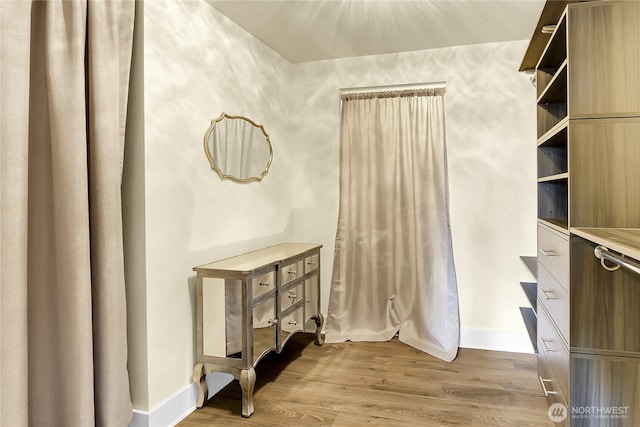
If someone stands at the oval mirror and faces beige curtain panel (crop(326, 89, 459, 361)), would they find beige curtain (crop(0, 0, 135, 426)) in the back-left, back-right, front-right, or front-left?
back-right

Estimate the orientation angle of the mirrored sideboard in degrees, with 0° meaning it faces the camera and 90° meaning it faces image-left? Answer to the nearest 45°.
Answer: approximately 315°

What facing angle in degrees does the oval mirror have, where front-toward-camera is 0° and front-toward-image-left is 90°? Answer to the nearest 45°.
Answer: approximately 315°

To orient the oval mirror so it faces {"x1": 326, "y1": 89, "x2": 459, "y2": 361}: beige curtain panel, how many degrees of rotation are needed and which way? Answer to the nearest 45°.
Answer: approximately 45° to its left

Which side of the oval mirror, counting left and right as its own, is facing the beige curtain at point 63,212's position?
right

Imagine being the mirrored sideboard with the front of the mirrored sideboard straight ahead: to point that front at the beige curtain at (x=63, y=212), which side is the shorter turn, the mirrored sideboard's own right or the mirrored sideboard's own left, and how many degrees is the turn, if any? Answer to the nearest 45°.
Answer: approximately 90° to the mirrored sideboard's own right
